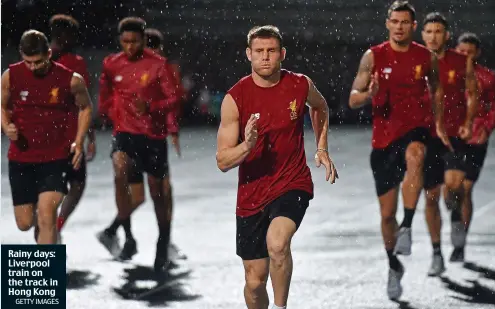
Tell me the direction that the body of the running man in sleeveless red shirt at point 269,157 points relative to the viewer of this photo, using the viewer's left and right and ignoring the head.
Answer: facing the viewer

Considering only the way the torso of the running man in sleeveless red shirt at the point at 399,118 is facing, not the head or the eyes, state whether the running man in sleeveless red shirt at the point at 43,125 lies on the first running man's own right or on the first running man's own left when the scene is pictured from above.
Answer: on the first running man's own right

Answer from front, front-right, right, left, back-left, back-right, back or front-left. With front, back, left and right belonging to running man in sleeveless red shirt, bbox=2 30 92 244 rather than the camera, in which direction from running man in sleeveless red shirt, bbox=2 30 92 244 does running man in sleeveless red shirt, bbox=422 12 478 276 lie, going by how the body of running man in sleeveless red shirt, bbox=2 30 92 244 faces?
left

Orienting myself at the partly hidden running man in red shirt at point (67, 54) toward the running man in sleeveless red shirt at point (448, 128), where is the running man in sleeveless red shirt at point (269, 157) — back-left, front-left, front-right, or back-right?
front-right

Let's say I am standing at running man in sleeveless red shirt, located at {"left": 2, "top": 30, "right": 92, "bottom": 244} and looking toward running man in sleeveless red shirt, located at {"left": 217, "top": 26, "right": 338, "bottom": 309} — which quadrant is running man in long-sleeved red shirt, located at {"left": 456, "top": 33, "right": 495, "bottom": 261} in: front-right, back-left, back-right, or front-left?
front-left

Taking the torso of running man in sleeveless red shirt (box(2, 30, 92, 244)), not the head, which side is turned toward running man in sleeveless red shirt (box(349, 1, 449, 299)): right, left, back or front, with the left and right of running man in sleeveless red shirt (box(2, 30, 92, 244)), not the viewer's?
left

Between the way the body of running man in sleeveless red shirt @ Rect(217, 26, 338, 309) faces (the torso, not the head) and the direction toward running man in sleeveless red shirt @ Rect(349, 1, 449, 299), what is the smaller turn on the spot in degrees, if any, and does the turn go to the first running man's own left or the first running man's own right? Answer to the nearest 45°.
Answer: approximately 135° to the first running man's own left

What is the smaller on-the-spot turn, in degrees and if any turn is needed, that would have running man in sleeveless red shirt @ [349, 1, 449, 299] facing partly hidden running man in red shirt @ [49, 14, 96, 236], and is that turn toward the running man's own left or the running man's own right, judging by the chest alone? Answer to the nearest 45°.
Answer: approximately 90° to the running man's own right

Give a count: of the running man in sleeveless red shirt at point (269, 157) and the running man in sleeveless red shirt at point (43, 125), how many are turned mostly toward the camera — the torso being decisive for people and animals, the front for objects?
2

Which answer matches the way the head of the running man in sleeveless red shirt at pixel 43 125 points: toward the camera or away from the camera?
toward the camera

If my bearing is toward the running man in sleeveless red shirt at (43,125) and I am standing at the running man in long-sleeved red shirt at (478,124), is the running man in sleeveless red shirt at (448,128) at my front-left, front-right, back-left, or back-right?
front-left

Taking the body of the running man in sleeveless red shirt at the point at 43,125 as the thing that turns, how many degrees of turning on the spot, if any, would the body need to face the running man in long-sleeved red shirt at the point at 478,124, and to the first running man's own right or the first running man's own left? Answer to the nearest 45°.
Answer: approximately 90° to the first running man's own left

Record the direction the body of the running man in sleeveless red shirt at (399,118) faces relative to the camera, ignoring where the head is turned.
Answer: toward the camera

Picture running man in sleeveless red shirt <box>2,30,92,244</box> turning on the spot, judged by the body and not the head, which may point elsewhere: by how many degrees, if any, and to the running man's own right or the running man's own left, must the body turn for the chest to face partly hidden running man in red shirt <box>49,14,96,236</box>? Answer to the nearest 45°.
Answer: approximately 180°

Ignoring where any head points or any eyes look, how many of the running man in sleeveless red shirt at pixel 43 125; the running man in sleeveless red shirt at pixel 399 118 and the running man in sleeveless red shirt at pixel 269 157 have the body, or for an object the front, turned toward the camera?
3

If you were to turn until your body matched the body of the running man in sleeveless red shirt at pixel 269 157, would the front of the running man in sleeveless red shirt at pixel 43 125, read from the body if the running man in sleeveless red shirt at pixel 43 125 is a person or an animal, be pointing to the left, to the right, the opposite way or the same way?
the same way

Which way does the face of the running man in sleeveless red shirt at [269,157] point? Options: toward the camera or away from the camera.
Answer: toward the camera

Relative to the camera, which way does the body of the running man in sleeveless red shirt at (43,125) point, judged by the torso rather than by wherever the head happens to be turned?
toward the camera
